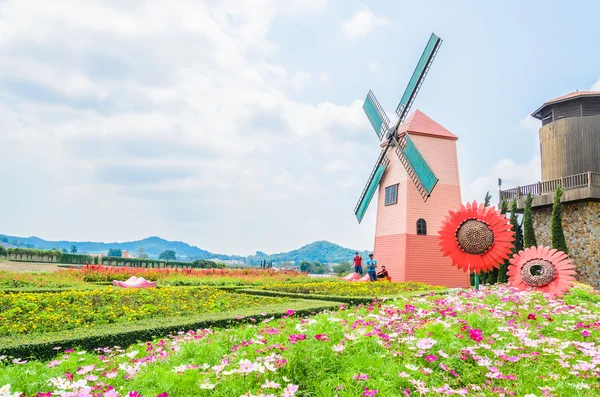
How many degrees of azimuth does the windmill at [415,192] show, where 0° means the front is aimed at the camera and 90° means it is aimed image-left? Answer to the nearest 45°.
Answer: approximately 45°

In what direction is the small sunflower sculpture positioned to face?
toward the camera

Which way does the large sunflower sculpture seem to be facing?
toward the camera

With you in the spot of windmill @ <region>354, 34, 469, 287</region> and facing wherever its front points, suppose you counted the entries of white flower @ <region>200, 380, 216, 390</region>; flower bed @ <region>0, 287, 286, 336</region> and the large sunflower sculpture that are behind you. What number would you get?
0

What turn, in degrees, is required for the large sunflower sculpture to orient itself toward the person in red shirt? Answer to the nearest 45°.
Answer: approximately 135° to its right

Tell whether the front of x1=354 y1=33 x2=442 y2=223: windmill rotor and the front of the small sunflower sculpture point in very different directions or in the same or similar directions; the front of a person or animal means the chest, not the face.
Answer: same or similar directions

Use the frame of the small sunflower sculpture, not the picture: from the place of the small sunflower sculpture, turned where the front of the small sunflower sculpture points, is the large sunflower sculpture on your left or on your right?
on your right

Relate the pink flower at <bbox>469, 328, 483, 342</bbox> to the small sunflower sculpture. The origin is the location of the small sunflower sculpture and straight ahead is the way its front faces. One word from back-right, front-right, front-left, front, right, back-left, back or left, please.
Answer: front

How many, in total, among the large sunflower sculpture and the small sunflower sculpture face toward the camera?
2

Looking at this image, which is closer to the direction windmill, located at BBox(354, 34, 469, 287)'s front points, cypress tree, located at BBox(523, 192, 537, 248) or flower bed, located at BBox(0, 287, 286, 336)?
the flower bed

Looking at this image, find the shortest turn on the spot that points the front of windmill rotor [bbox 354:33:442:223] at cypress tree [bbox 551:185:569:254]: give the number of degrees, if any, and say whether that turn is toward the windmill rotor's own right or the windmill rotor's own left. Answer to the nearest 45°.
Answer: approximately 135° to the windmill rotor's own left

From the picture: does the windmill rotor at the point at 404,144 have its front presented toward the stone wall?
no

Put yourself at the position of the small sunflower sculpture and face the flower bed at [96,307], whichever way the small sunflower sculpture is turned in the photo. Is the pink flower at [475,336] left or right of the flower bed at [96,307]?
left

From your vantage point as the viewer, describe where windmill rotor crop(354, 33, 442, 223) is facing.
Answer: facing the viewer and to the left of the viewer

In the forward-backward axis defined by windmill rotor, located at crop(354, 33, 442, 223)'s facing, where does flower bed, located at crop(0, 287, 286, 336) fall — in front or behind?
in front

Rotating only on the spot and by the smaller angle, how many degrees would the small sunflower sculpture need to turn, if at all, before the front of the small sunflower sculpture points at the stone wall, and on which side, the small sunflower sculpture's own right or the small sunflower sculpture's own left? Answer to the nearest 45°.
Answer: approximately 180°

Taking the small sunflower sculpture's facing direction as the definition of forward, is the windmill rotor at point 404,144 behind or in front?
behind

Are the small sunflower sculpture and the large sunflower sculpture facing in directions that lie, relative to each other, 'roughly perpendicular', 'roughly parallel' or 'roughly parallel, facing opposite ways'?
roughly parallel

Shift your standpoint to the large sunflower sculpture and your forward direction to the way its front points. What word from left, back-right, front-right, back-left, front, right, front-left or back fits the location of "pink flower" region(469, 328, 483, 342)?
front
